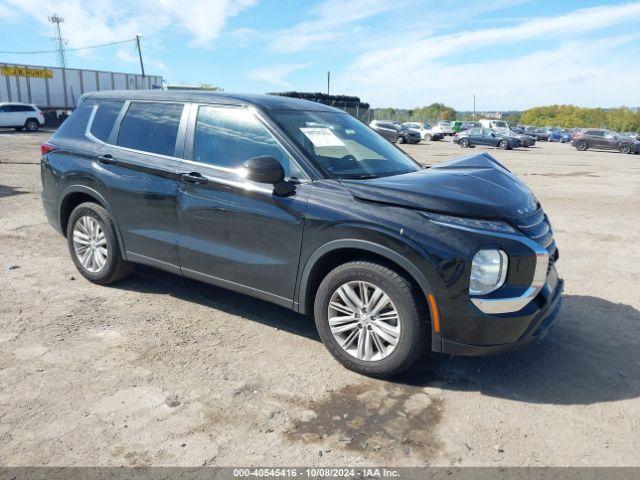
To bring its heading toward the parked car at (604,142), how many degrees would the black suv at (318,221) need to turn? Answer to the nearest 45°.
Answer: approximately 90° to its left

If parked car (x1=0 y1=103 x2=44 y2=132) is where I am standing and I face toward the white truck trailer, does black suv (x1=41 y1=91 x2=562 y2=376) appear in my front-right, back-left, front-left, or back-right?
back-right

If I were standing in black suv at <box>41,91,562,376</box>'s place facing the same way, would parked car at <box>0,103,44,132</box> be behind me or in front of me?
behind

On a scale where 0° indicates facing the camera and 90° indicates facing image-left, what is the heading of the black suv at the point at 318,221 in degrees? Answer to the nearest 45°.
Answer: approximately 315°

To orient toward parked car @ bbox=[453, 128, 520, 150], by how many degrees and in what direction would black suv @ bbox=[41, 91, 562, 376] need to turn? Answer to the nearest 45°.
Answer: approximately 135° to its left
